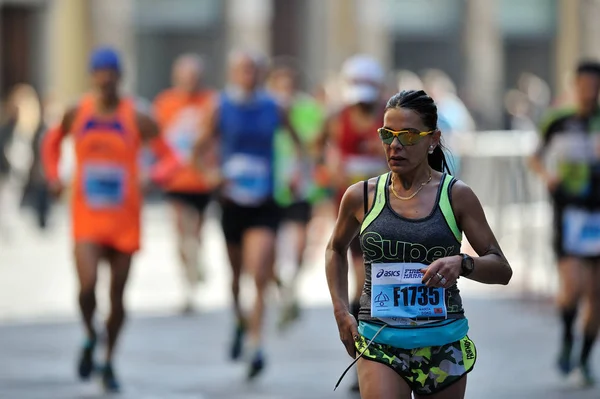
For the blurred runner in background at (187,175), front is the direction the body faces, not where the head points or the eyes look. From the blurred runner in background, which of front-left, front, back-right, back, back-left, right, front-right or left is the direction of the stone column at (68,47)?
back

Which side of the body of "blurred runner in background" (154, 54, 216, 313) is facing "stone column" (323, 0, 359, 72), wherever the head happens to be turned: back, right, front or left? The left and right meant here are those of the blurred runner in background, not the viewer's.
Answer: back

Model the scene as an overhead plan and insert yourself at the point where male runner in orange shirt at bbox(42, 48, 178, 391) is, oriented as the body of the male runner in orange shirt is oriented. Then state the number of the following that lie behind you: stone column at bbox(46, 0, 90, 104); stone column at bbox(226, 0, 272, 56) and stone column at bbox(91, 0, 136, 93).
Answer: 3

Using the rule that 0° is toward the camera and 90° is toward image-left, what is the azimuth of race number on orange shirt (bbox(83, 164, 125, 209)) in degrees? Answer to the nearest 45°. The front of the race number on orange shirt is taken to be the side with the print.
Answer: approximately 0°

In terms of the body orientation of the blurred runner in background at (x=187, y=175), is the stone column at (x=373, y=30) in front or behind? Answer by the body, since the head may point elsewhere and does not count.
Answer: behind

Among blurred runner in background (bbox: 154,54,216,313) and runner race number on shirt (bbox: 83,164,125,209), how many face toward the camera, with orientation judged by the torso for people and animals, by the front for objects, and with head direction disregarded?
2

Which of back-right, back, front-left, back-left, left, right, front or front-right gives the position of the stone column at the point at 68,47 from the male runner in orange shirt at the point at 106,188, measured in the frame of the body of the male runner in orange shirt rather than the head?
back

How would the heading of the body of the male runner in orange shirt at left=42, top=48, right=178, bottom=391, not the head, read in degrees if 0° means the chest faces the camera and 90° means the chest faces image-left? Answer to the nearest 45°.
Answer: approximately 0°

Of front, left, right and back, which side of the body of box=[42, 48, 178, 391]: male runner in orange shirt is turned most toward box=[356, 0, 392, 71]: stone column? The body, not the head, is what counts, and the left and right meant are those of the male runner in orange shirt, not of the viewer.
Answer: back

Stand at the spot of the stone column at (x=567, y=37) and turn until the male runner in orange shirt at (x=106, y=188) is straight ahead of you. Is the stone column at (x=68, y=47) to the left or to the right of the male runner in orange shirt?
right
